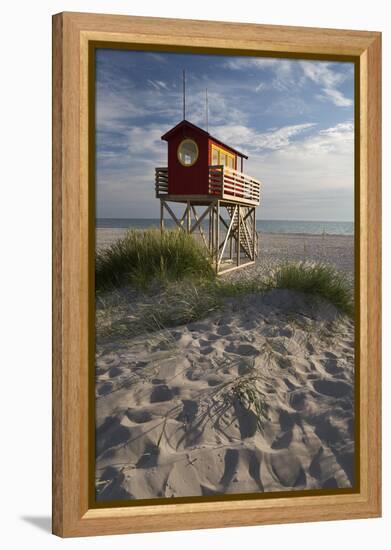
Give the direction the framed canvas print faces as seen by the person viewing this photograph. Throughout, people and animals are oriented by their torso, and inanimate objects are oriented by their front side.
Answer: facing the viewer and to the right of the viewer
